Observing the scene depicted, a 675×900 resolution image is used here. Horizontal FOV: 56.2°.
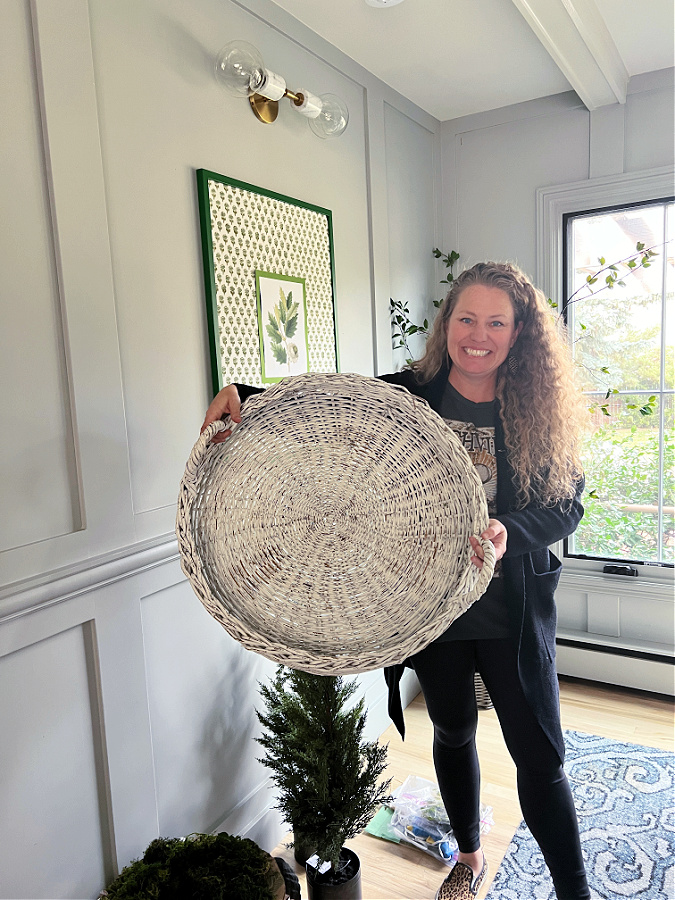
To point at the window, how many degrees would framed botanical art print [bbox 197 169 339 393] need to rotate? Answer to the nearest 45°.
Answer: approximately 90° to its left

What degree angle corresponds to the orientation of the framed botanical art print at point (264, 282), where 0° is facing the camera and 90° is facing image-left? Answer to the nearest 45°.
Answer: approximately 315°

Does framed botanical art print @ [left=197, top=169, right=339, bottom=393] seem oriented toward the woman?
yes

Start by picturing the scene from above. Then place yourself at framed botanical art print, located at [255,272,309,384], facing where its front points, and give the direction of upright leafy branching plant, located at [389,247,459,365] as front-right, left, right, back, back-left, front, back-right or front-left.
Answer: left

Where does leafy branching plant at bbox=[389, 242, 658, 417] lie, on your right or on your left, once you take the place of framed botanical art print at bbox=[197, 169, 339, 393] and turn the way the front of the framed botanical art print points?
on your left
